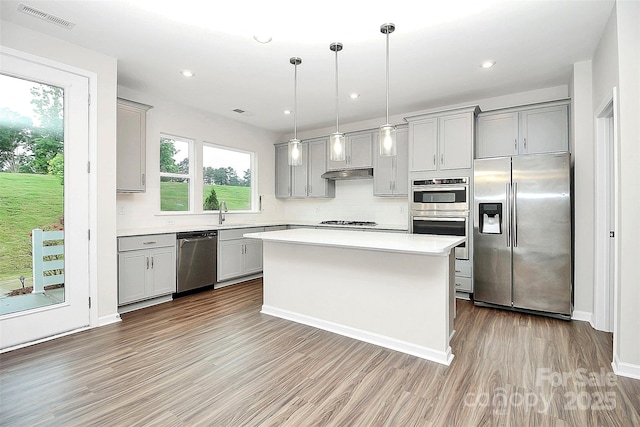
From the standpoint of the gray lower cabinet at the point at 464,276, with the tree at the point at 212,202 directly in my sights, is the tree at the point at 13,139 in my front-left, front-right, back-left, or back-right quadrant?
front-left

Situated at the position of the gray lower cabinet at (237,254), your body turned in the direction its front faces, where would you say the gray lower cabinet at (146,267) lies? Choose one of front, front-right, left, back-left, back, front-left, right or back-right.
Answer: right

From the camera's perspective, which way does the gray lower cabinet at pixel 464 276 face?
toward the camera

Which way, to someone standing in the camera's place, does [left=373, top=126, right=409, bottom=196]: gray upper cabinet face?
facing the viewer

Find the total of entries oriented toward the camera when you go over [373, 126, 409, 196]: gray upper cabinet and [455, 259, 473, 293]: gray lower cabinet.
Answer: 2

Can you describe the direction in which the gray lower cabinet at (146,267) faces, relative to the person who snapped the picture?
facing the viewer and to the right of the viewer

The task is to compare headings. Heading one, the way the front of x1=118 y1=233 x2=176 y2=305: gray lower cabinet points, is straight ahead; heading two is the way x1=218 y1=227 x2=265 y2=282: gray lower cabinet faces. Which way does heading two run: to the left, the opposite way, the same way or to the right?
the same way

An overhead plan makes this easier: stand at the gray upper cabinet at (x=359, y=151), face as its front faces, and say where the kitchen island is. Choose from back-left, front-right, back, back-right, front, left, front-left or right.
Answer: front-left

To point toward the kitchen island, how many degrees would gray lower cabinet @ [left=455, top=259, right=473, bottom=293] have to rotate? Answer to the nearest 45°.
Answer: approximately 45° to its right

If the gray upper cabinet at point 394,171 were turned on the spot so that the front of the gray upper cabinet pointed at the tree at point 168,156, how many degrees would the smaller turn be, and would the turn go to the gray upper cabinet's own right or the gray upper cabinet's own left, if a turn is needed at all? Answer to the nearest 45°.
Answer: approximately 90° to the gray upper cabinet's own right

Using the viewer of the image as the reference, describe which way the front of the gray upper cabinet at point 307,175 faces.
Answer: facing the viewer and to the left of the viewer

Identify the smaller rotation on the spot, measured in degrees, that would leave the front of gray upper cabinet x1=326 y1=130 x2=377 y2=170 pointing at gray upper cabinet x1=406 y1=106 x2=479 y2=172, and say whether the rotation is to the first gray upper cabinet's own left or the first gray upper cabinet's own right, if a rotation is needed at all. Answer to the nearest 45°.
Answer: approximately 90° to the first gray upper cabinet's own left

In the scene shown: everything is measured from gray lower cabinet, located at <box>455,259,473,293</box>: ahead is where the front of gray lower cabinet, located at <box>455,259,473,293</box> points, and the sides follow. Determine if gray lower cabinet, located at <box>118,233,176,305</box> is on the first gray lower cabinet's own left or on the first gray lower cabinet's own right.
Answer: on the first gray lower cabinet's own right

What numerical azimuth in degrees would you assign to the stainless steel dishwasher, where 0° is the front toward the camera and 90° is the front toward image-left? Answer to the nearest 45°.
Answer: approximately 315°
